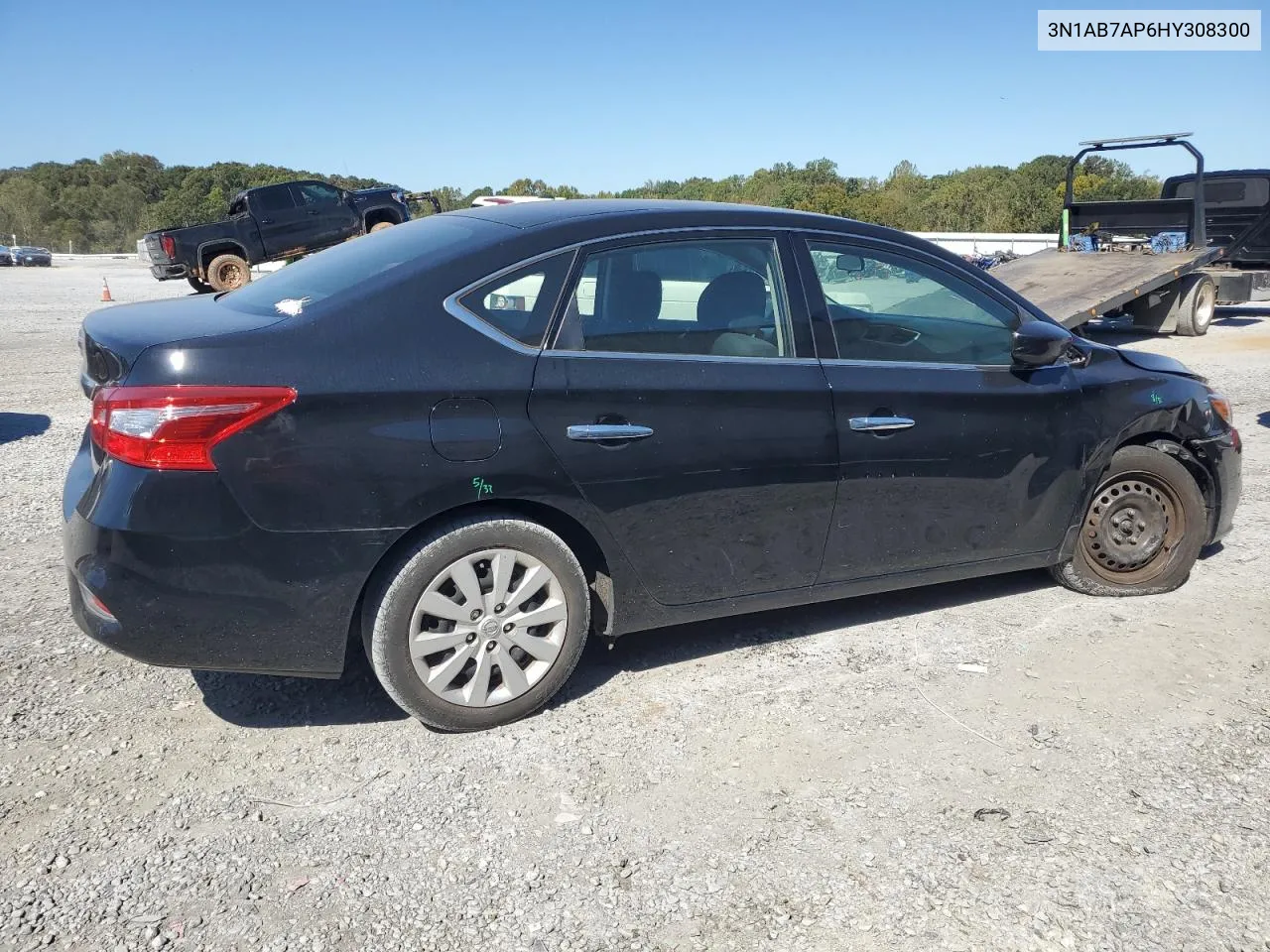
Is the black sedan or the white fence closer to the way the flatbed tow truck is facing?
the white fence

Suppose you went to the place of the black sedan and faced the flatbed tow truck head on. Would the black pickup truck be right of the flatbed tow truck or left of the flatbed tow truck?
left

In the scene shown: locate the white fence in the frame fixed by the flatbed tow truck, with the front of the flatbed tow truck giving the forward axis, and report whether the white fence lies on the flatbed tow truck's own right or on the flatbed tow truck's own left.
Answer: on the flatbed tow truck's own left

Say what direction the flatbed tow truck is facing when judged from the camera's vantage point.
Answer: facing away from the viewer and to the right of the viewer

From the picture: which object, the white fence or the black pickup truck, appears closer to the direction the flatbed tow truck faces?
the white fence

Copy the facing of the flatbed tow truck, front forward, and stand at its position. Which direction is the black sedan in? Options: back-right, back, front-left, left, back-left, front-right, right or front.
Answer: back-right

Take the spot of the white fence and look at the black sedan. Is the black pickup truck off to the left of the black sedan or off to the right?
right

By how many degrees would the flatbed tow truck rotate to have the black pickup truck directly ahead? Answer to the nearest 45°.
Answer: approximately 135° to its left
